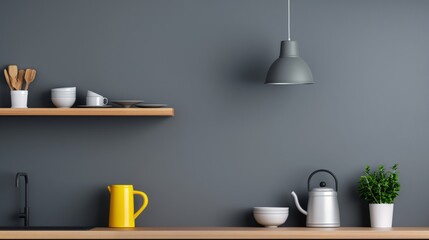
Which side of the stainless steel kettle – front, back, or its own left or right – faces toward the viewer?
left

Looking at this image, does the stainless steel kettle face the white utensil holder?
yes

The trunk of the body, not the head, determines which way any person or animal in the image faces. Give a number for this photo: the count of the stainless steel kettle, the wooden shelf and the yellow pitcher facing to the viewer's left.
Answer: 2

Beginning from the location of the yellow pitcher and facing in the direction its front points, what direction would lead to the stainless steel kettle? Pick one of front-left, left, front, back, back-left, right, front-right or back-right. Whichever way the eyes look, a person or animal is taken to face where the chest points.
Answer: back

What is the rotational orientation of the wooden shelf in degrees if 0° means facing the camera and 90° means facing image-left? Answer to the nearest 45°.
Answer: approximately 0°

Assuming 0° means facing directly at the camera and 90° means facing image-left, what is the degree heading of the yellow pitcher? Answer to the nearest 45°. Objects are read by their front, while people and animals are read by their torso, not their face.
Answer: approximately 90°

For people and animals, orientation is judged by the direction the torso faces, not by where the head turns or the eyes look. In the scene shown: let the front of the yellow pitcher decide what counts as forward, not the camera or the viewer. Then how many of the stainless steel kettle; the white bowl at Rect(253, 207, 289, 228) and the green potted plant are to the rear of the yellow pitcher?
3

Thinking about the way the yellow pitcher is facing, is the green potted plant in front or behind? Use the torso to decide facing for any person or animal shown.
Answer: behind

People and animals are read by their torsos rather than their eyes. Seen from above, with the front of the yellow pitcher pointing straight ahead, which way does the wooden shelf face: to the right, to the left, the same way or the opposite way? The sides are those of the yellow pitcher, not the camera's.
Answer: to the left

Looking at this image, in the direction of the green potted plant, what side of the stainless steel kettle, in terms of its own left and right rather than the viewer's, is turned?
back
